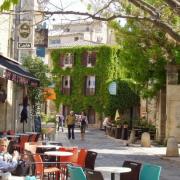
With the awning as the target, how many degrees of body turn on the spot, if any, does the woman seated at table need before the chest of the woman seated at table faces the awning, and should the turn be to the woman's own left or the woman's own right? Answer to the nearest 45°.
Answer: approximately 135° to the woman's own left

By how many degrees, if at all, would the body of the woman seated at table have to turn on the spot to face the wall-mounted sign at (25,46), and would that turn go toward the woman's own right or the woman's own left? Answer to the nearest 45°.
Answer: approximately 135° to the woman's own left

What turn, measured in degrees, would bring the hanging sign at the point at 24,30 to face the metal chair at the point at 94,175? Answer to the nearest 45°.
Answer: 0° — it already faces it
